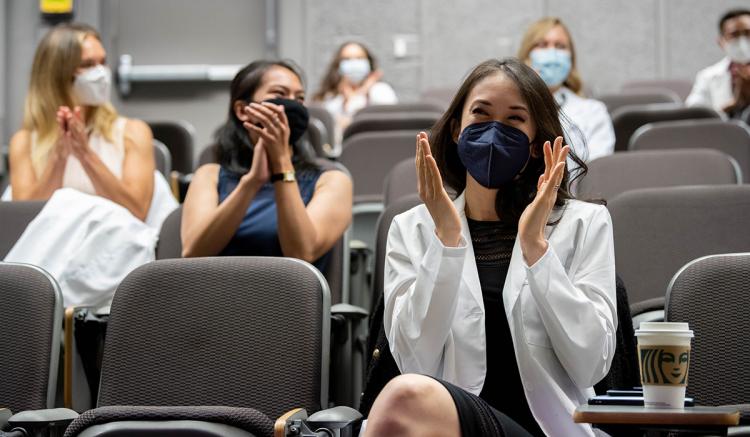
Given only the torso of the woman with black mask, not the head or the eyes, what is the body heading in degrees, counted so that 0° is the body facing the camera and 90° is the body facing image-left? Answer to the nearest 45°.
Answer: approximately 315°

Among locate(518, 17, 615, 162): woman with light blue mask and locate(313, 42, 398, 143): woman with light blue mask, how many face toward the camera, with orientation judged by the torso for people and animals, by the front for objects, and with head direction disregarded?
2

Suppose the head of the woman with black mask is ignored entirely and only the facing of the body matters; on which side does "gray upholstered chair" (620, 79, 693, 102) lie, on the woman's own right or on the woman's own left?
on the woman's own left

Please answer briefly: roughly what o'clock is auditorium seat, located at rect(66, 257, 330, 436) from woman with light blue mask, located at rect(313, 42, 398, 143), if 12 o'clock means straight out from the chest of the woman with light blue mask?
The auditorium seat is roughly at 12 o'clock from the woman with light blue mask.

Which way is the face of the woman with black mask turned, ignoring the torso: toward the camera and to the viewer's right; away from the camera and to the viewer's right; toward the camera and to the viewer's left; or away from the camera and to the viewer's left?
toward the camera and to the viewer's right

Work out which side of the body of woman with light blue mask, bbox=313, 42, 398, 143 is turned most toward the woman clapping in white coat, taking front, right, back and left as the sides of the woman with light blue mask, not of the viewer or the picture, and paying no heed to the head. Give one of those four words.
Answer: front

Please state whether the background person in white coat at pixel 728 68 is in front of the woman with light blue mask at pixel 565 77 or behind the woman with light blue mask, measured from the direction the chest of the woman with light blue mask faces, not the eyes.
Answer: behind

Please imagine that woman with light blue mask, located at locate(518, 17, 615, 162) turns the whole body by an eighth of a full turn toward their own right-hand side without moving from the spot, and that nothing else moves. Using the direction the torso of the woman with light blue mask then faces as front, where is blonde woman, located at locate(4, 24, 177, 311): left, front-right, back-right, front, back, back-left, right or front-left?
front

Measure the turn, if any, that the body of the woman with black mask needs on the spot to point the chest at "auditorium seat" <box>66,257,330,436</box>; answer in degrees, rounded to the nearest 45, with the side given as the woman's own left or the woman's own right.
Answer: approximately 45° to the woman's own right

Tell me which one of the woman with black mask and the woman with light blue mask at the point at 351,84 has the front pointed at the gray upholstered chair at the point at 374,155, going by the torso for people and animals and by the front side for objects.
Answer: the woman with light blue mask
